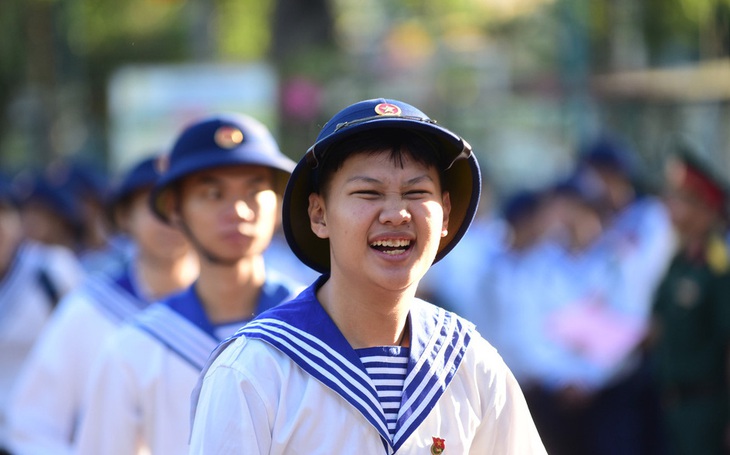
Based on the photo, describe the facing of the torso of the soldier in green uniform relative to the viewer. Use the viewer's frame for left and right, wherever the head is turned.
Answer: facing the viewer and to the left of the viewer

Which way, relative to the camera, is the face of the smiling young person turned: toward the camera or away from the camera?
toward the camera

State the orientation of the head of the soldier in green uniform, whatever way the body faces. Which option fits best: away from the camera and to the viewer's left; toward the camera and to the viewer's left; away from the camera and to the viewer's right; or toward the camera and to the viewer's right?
toward the camera and to the viewer's left

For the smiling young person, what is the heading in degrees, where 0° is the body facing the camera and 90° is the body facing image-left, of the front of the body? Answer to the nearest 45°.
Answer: approximately 315°
